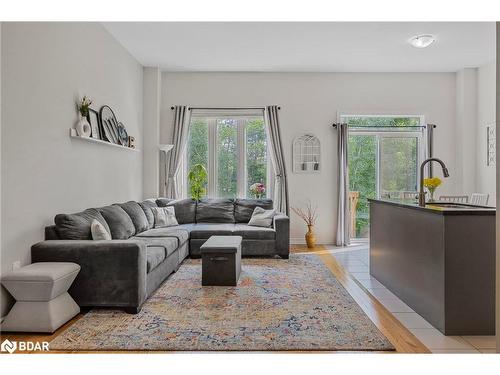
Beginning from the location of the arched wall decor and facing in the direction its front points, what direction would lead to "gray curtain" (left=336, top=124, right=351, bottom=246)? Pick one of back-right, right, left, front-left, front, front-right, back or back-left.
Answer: left

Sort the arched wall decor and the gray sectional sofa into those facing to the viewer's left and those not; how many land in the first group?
0

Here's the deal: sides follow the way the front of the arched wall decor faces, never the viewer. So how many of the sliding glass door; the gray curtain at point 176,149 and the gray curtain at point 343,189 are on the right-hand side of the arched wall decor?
1

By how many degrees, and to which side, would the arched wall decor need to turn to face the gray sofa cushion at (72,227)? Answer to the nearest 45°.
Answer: approximately 45° to its right

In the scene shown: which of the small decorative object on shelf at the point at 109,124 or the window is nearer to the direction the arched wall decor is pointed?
the small decorative object on shelf

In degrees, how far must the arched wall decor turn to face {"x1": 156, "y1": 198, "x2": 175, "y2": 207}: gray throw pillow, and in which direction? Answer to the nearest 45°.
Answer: approximately 90° to its right

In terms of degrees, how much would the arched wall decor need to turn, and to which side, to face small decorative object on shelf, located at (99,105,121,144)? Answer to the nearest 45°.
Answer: approximately 45° to its right

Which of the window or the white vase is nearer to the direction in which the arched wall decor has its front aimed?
the white vase

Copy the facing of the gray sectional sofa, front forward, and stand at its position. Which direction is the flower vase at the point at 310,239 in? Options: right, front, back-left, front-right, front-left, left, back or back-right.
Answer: left

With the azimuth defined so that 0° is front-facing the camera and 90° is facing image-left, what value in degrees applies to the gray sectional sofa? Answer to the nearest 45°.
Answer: approximately 315°

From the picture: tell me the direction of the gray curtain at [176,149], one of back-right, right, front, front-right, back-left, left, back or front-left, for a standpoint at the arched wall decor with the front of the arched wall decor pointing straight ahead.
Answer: right

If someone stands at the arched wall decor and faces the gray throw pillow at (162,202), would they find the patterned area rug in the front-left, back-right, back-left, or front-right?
front-left

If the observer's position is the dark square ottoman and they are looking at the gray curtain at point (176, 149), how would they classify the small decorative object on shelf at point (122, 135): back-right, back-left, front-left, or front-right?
front-left

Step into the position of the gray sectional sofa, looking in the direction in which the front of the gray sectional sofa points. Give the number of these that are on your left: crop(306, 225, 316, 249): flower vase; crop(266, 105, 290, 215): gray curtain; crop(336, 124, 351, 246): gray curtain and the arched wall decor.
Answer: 4

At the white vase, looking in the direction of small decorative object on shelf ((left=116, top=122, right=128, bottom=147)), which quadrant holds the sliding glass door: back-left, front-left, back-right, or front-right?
front-right

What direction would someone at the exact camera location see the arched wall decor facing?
facing the viewer
